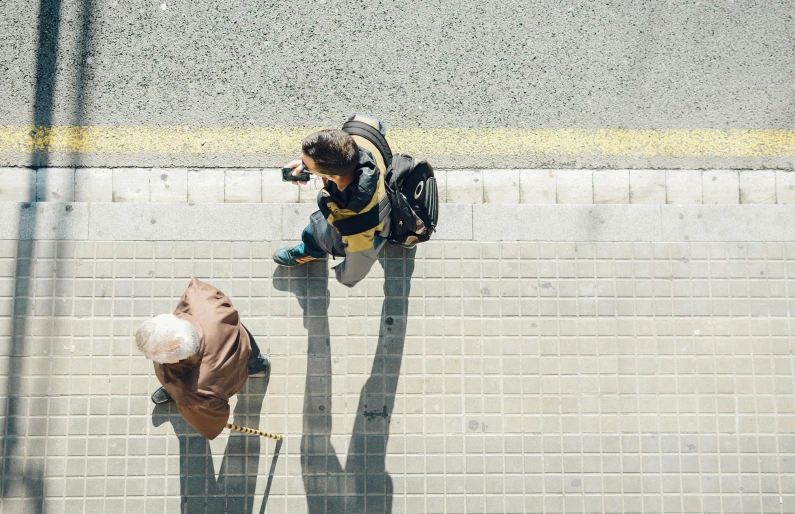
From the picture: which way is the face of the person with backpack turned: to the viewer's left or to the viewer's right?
to the viewer's left

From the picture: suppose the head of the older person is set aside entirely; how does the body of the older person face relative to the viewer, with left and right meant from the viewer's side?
facing to the left of the viewer

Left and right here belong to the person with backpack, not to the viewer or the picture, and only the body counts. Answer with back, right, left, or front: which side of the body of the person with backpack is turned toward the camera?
left
